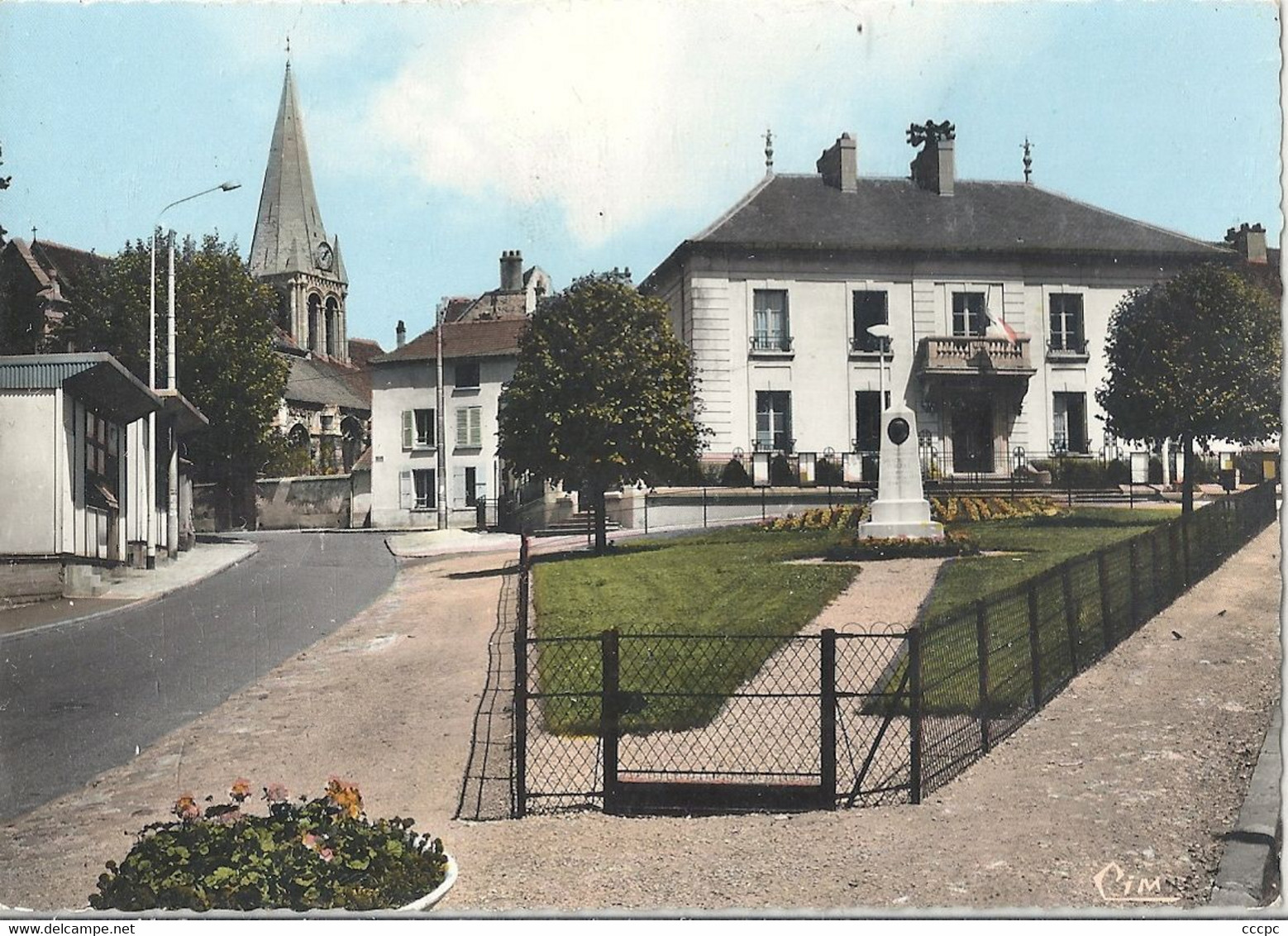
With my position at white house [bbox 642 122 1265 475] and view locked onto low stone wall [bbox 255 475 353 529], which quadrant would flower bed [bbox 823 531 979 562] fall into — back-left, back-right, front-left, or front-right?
front-left

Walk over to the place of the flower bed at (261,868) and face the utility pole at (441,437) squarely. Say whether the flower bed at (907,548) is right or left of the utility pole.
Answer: right

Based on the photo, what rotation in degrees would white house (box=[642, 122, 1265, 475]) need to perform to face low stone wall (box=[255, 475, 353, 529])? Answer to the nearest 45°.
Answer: approximately 90° to its right

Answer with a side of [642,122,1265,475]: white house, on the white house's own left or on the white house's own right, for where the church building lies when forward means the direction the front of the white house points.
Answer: on the white house's own right

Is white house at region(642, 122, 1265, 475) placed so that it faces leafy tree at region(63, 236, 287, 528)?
no

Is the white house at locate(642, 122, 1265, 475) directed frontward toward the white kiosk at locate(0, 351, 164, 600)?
no

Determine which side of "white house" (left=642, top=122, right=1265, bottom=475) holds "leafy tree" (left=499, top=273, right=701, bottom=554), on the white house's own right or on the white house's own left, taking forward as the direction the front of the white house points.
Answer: on the white house's own right

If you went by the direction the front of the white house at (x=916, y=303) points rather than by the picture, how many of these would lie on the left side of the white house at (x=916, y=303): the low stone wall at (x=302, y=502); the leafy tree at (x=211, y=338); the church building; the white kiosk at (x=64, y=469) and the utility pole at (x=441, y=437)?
0

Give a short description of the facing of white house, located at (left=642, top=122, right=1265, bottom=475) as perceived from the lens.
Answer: facing the viewer

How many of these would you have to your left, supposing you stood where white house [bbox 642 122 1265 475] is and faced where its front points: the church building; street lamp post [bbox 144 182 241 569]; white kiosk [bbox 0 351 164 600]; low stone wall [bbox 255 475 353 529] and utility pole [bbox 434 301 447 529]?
0

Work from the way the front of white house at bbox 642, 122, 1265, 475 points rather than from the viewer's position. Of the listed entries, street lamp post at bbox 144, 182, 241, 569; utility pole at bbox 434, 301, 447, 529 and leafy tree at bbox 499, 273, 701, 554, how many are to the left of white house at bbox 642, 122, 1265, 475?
0

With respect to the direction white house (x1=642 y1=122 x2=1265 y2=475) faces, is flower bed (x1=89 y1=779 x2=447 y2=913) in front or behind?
in front

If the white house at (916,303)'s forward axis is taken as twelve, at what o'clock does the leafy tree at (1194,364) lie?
The leafy tree is roughly at 10 o'clock from the white house.

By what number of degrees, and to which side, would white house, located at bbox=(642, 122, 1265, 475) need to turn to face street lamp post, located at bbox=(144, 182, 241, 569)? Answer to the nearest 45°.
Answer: approximately 45° to its right

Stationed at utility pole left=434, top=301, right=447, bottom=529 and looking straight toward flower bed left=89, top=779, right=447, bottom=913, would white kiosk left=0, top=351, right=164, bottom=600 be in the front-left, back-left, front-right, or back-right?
front-right

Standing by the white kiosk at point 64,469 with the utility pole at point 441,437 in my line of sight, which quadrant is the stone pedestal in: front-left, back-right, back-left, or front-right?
front-right

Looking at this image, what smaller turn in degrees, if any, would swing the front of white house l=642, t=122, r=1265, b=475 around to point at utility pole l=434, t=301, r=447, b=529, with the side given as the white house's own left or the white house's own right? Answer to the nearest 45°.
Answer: approximately 90° to the white house's own right
